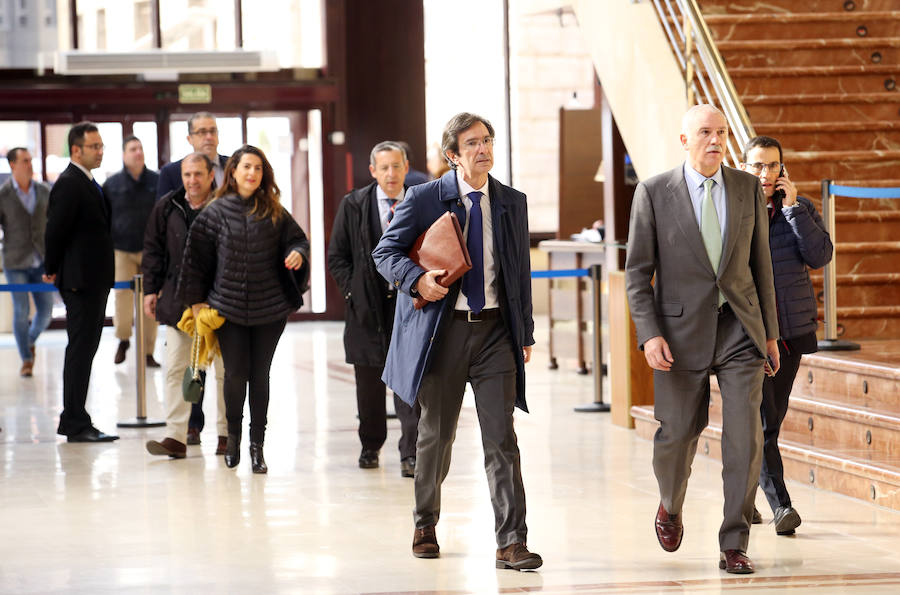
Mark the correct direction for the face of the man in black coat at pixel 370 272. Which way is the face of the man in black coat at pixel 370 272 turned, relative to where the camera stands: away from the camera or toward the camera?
toward the camera

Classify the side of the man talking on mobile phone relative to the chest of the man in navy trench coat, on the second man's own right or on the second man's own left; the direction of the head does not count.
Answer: on the second man's own left

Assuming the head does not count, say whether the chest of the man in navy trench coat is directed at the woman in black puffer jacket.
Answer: no

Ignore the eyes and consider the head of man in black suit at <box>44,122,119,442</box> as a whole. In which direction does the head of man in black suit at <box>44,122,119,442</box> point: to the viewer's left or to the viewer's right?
to the viewer's right

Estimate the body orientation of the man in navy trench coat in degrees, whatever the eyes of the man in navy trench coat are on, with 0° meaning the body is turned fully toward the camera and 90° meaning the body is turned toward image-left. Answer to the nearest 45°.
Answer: approximately 315°

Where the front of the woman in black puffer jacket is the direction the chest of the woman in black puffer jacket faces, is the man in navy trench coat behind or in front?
in front

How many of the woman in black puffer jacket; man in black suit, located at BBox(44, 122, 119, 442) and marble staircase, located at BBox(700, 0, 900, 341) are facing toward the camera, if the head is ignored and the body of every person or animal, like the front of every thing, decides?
2

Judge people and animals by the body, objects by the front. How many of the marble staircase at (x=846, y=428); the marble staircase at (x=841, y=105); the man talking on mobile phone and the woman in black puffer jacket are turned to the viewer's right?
0

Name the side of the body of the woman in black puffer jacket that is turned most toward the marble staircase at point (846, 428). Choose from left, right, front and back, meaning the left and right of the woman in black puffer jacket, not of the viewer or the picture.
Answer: left

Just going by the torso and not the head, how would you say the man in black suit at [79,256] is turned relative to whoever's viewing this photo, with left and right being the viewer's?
facing to the right of the viewer

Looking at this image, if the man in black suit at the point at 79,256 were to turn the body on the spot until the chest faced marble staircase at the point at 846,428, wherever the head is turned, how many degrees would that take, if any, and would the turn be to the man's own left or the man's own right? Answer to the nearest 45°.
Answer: approximately 45° to the man's own right

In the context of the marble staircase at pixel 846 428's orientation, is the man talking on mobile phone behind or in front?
in front

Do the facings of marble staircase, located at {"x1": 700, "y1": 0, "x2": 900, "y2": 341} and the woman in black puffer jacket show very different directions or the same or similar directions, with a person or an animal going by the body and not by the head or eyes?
same or similar directions

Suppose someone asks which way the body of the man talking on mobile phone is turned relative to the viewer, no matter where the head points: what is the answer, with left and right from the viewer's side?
facing the viewer and to the left of the viewer

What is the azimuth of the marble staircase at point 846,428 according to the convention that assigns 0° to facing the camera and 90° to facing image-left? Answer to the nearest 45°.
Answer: approximately 45°

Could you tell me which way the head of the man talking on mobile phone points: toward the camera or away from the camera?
toward the camera

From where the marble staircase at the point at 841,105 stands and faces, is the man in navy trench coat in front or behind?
in front

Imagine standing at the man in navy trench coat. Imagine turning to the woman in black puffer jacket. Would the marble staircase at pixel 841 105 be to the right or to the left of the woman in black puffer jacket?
right
